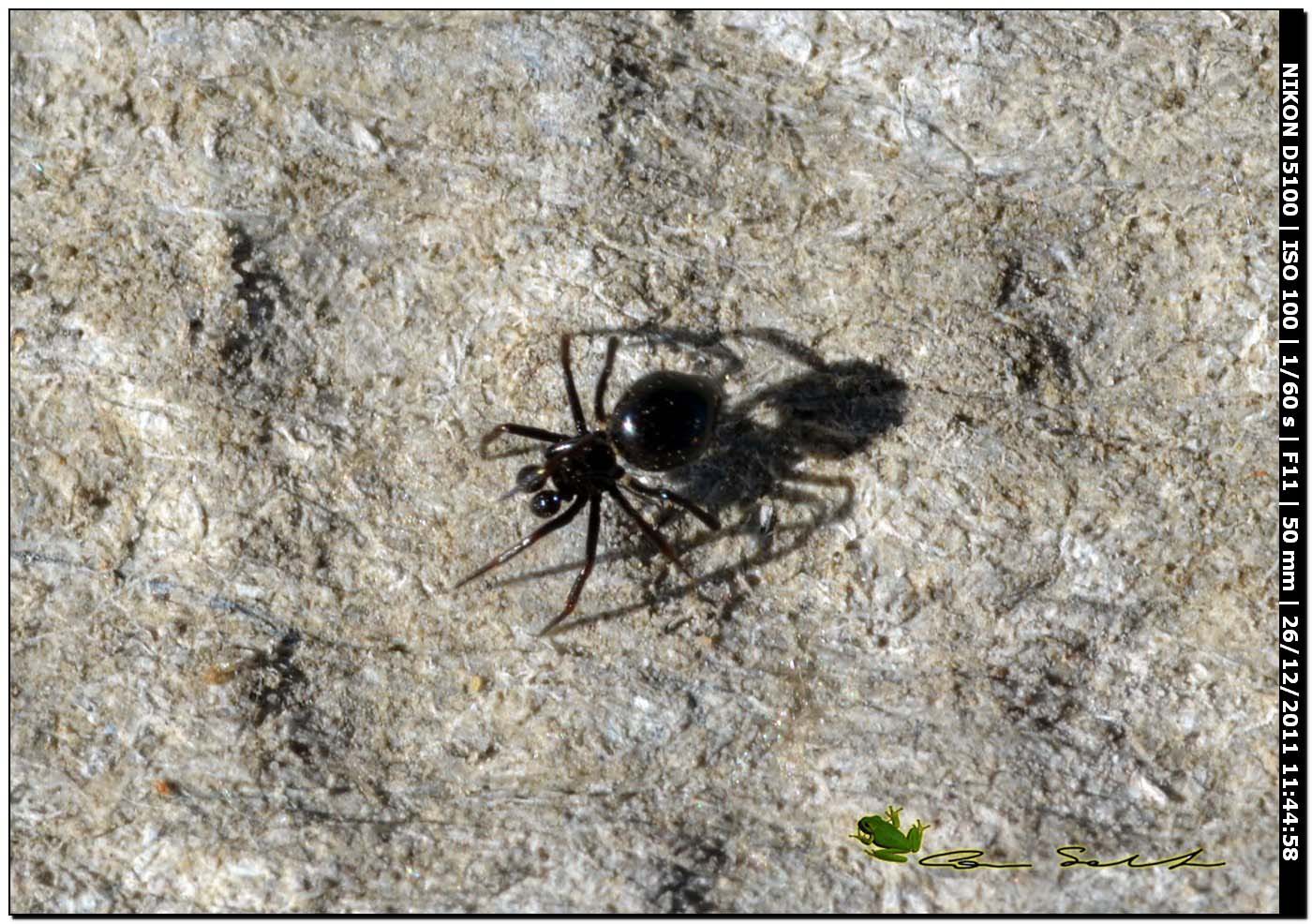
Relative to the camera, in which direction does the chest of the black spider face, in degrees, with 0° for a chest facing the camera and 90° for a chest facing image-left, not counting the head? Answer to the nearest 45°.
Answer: approximately 45°
